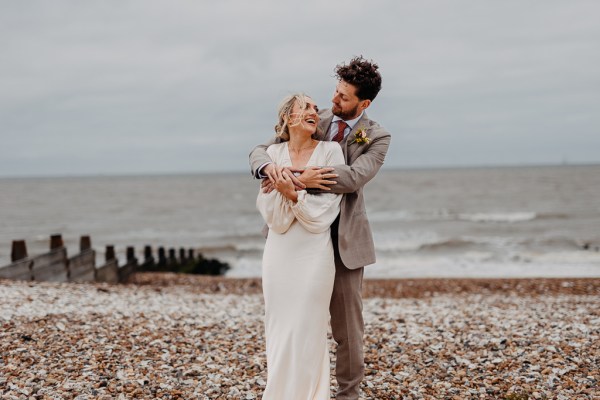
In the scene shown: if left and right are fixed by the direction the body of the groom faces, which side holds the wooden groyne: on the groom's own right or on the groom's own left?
on the groom's own right

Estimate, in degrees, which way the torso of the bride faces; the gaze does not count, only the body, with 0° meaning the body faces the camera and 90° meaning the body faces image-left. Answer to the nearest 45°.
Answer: approximately 0°

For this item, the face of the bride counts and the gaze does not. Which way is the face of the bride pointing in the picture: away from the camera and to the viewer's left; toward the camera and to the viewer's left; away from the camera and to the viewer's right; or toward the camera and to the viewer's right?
toward the camera and to the viewer's right

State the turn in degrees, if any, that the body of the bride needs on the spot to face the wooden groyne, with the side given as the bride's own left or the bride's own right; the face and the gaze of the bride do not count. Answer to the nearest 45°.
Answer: approximately 135° to the bride's own right

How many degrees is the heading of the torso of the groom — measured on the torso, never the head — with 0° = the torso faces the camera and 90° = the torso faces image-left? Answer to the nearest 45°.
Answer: approximately 45°
